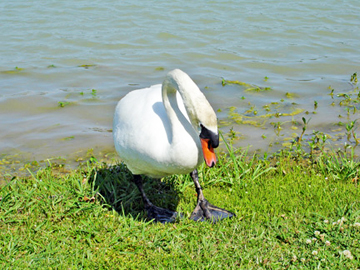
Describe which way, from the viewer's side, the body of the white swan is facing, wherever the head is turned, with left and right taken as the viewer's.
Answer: facing the viewer and to the right of the viewer
